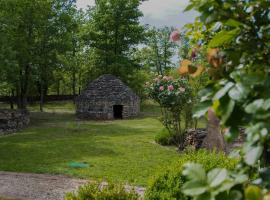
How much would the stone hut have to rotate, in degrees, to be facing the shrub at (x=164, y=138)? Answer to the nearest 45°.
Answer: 0° — it already faces it

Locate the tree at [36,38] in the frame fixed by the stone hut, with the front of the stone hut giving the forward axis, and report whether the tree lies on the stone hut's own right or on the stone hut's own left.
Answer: on the stone hut's own right

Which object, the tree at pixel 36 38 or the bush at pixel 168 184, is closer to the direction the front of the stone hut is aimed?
the bush

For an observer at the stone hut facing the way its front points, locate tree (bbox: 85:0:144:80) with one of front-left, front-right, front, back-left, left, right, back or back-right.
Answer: back

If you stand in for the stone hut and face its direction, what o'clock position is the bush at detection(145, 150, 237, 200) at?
The bush is roughly at 12 o'clock from the stone hut.

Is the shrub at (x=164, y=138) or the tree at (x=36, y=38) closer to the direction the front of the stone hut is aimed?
the shrub

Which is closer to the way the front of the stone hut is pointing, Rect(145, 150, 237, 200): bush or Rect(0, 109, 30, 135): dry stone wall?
the bush

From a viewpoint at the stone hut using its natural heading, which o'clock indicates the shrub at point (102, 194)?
The shrub is roughly at 12 o'clock from the stone hut.

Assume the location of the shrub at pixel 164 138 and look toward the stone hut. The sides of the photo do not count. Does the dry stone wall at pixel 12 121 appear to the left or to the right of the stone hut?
left

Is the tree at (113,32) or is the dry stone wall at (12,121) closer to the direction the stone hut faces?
the dry stone wall

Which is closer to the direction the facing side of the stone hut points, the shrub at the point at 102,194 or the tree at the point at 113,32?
the shrub

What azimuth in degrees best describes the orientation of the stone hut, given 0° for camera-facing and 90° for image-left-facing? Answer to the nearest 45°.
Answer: approximately 0°
